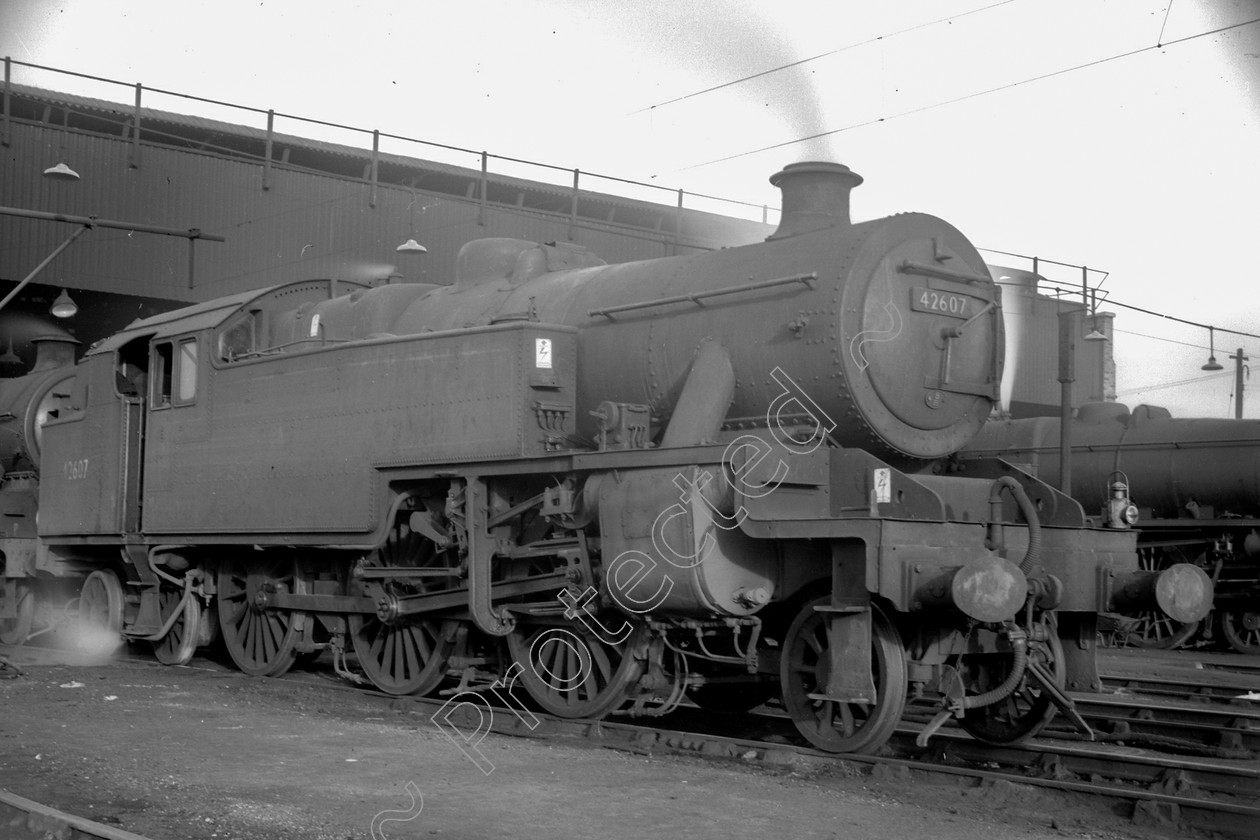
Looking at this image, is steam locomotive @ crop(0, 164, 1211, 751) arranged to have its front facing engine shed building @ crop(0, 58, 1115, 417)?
no

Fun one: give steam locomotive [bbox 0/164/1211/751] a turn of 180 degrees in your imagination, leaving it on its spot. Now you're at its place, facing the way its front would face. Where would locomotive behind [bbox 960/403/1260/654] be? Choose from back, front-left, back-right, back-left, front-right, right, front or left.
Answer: right

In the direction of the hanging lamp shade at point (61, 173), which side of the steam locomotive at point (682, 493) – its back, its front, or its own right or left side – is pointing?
back
